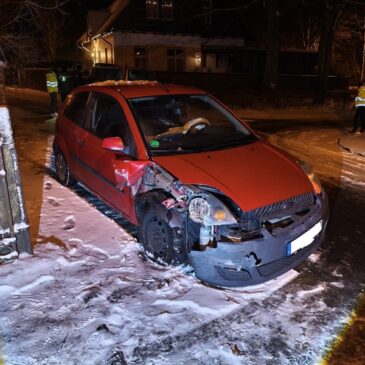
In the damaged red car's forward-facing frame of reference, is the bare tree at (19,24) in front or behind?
behind

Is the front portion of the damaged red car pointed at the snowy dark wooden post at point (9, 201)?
no

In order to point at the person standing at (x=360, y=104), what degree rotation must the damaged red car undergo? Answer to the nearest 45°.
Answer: approximately 90° to its left

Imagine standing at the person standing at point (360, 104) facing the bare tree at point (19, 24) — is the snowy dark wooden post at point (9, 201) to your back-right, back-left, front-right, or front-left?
front-left

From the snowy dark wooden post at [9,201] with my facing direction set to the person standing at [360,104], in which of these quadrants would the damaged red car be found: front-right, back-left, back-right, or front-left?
front-right

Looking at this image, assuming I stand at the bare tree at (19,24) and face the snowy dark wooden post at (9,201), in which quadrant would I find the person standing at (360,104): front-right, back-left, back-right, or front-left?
front-left

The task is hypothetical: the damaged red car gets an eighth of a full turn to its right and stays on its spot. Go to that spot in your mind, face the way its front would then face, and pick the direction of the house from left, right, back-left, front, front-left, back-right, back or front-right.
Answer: back

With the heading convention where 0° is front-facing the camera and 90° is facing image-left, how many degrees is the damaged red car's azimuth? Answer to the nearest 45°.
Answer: approximately 315°

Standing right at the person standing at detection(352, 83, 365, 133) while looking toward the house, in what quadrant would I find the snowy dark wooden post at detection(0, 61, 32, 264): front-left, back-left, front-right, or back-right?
back-left
